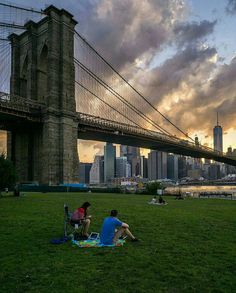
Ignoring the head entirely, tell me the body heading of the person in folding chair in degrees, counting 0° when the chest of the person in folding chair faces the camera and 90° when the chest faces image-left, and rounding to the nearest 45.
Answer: approximately 270°

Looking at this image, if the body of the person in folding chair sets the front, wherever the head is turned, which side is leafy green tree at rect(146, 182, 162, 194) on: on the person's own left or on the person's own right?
on the person's own left

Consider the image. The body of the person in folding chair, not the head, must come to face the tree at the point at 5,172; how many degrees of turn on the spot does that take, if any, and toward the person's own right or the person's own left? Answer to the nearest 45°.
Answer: approximately 90° to the person's own left

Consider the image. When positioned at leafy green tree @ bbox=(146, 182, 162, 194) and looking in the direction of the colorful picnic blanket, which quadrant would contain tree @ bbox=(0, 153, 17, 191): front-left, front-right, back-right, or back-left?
front-right

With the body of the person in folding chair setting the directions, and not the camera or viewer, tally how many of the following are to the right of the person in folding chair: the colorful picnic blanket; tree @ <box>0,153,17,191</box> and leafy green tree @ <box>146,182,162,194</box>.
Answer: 1
